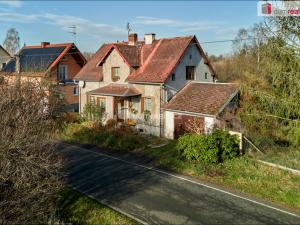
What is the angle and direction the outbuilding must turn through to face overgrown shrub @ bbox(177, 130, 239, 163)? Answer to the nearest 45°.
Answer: approximately 45° to its left

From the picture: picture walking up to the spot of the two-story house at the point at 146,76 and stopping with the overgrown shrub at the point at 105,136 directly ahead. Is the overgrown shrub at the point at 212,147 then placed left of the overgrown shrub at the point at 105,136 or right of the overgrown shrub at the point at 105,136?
left

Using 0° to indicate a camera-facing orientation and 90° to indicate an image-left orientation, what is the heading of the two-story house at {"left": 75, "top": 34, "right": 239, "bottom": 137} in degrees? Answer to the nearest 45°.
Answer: approximately 45°

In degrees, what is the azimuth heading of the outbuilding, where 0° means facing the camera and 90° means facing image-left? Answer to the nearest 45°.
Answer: approximately 45°

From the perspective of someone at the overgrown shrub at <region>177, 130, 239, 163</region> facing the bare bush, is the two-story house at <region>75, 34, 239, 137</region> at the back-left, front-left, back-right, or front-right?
back-right

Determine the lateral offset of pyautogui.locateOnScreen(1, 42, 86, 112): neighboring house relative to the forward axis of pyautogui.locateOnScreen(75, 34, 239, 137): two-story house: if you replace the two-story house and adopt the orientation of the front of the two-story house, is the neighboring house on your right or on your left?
on your right

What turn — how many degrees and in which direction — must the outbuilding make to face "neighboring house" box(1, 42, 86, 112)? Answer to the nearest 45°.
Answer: approximately 90° to its right

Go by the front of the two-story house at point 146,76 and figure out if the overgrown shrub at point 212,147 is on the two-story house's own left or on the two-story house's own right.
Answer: on the two-story house's own left

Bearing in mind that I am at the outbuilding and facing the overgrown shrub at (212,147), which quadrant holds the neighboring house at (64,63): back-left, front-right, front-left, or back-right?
back-right
